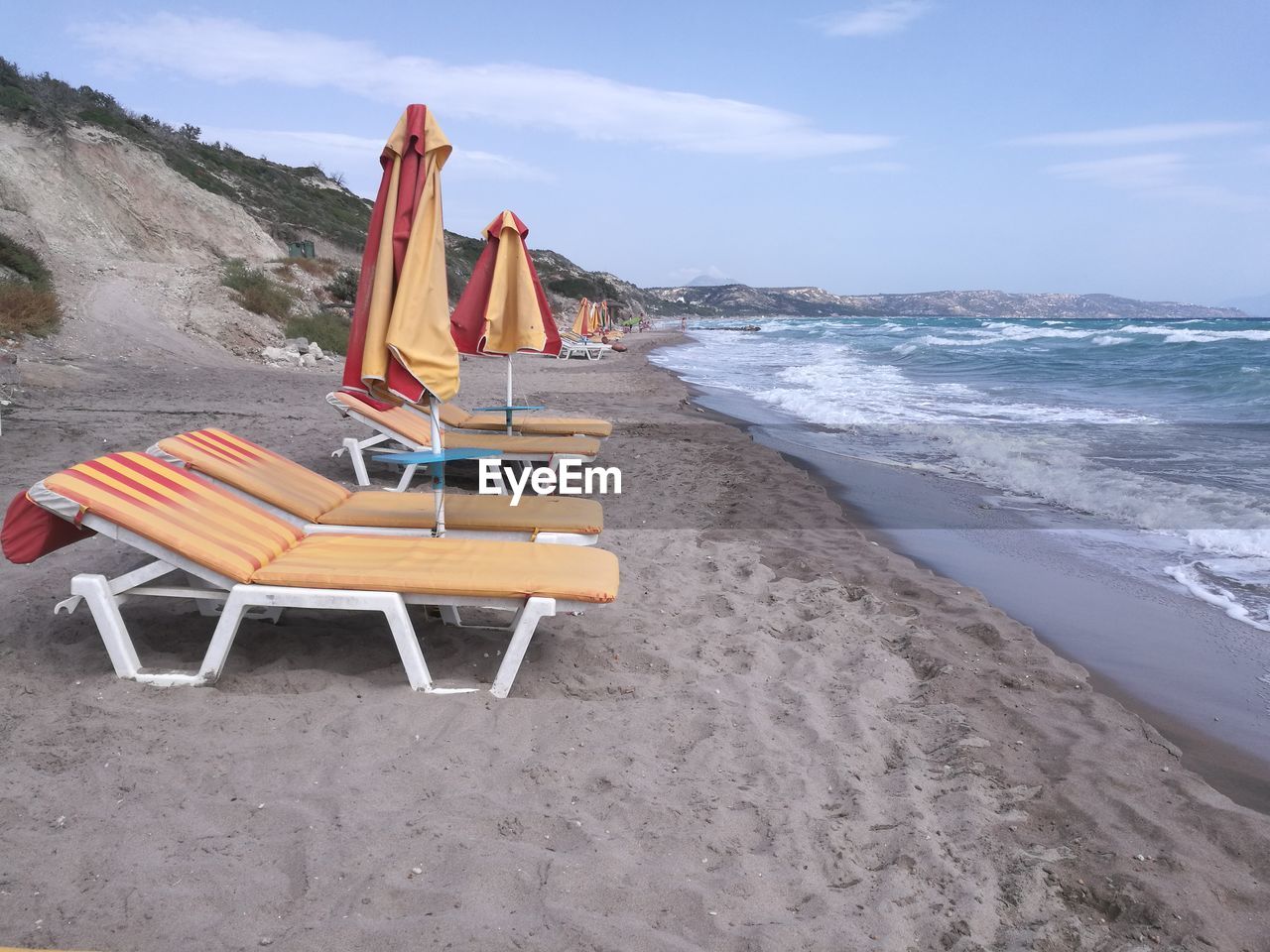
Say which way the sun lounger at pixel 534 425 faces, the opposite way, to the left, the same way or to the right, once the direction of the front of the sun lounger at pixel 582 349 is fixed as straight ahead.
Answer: the same way

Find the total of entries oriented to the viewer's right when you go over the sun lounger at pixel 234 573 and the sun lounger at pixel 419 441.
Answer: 2

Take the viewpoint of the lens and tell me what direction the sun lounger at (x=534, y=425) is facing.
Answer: facing to the right of the viewer

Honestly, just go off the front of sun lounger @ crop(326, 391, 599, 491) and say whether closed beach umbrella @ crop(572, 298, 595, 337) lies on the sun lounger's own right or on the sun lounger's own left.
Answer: on the sun lounger's own left

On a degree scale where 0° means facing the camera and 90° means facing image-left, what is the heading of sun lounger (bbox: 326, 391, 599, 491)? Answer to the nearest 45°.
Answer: approximately 270°

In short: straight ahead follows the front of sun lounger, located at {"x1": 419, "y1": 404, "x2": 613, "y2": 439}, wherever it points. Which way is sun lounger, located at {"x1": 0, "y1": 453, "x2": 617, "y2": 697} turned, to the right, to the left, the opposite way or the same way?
the same way

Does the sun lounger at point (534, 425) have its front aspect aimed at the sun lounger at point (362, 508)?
no

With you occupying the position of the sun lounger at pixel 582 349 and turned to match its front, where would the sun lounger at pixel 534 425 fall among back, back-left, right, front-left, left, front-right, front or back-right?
right

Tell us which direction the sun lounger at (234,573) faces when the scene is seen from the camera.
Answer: facing to the right of the viewer

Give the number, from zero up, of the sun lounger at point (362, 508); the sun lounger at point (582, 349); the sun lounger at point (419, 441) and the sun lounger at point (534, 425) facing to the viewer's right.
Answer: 4

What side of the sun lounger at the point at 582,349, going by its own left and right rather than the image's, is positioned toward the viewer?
right

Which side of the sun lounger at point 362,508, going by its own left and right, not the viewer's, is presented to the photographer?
right

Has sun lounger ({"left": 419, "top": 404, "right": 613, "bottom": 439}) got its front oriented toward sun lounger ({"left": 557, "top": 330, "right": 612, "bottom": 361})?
no

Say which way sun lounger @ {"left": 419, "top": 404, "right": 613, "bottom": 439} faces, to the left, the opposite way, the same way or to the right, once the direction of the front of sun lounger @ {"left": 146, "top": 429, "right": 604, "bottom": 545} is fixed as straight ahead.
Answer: the same way

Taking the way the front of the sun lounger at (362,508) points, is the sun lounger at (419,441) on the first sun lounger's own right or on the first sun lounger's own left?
on the first sun lounger's own left

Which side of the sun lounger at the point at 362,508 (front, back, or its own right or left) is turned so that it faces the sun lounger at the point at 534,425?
left

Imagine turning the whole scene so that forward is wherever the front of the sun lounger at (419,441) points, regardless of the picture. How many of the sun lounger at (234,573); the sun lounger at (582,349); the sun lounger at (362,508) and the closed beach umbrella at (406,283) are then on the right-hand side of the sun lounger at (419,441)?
3

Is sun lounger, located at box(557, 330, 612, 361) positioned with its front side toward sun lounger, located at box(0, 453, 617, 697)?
no

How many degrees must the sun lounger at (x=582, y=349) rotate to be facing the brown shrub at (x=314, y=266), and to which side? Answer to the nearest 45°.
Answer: approximately 135° to its right

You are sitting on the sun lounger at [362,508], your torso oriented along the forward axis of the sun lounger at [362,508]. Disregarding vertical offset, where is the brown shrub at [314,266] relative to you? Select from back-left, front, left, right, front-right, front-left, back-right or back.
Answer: left
